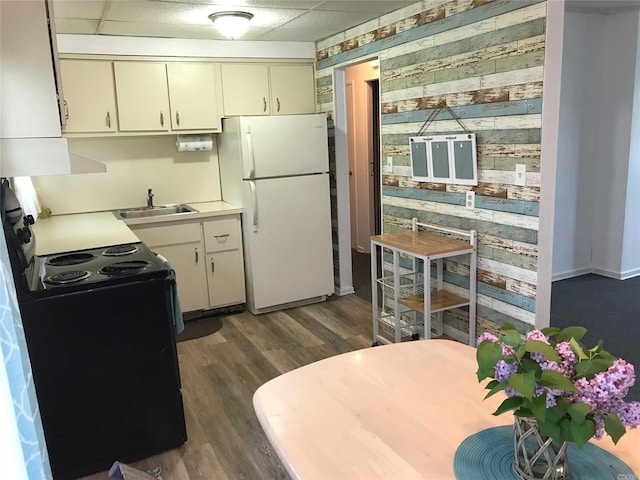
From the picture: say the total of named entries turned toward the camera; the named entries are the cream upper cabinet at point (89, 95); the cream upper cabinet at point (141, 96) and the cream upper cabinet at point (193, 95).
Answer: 3

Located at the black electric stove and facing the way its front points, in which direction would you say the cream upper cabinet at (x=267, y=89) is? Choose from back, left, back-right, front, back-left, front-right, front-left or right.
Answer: front-left

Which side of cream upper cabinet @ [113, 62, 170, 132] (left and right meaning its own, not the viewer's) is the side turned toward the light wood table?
front

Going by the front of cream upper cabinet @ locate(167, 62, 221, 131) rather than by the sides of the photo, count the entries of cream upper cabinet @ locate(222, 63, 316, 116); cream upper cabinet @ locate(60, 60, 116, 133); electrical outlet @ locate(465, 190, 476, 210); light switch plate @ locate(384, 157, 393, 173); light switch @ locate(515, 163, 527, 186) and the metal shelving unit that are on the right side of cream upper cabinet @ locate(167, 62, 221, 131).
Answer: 1

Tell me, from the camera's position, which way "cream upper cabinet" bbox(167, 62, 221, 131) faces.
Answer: facing the viewer

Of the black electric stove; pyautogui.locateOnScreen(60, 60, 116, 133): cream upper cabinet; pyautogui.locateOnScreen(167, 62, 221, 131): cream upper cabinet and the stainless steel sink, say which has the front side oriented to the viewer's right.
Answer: the black electric stove

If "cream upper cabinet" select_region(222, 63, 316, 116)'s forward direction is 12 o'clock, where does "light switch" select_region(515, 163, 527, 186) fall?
The light switch is roughly at 11 o'clock from the cream upper cabinet.

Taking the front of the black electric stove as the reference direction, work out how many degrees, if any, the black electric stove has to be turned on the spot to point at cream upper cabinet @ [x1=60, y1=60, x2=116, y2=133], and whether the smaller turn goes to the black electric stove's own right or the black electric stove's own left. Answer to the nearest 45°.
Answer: approximately 90° to the black electric stove's own left

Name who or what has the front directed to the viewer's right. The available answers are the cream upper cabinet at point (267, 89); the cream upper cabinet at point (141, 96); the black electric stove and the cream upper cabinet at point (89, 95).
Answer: the black electric stove

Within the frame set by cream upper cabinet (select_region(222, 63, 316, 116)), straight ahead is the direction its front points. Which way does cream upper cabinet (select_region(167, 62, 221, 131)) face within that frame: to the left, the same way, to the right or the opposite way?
the same way

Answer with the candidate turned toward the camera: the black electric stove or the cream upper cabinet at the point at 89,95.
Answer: the cream upper cabinet

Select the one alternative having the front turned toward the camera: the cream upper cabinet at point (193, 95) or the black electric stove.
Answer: the cream upper cabinet

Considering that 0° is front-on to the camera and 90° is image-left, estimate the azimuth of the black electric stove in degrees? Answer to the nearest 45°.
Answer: approximately 270°

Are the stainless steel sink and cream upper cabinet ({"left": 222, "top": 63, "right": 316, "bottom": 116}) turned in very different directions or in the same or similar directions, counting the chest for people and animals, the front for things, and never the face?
same or similar directions

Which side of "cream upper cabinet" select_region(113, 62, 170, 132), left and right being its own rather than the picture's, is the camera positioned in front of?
front

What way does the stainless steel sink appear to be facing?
toward the camera

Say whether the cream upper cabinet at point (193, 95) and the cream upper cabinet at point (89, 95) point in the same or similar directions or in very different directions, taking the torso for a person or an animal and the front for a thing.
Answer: same or similar directions
